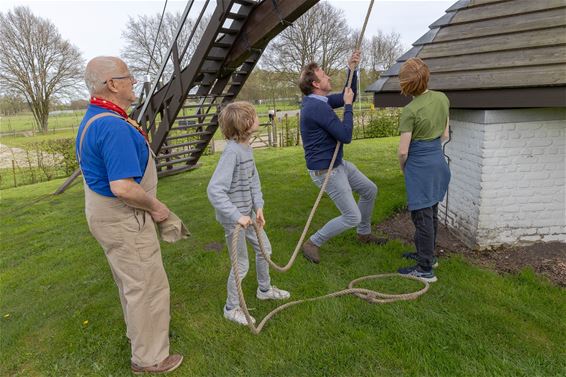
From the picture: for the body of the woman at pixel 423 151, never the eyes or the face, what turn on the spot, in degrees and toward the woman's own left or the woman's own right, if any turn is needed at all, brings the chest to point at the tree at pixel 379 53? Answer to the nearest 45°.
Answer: approximately 45° to the woman's own right

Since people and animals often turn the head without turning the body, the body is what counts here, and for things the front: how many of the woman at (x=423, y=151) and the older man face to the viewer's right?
1

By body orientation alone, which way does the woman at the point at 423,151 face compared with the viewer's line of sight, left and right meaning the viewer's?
facing away from the viewer and to the left of the viewer

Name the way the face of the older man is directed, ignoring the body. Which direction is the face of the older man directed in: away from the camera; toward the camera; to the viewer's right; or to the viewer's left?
to the viewer's right

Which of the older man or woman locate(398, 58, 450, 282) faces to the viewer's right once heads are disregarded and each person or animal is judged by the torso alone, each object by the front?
the older man

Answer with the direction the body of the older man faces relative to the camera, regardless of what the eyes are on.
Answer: to the viewer's right

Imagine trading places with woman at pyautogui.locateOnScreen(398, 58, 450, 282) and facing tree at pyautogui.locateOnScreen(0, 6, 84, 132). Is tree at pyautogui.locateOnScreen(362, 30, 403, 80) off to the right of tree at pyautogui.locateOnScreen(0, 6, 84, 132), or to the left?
right

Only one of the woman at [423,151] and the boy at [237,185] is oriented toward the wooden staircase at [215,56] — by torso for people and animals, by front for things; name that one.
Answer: the woman

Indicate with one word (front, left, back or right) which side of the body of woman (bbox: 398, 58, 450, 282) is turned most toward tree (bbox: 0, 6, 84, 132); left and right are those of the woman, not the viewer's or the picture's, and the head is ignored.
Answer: front

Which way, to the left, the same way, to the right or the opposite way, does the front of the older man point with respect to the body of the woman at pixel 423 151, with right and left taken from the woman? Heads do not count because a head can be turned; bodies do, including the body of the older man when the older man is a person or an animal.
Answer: to the right
